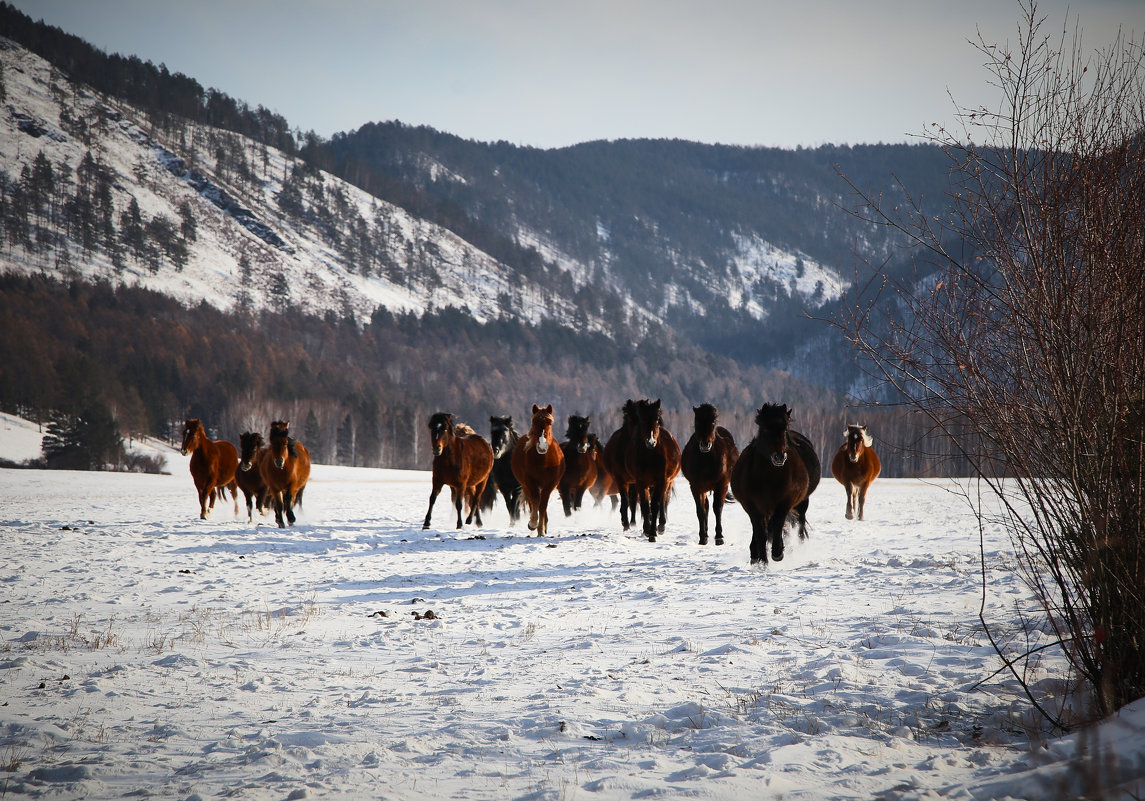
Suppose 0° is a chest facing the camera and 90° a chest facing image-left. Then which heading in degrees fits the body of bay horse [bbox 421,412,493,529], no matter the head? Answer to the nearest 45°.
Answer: approximately 45°

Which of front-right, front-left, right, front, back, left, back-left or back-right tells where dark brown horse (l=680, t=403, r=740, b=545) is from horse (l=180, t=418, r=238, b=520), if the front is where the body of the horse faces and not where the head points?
left

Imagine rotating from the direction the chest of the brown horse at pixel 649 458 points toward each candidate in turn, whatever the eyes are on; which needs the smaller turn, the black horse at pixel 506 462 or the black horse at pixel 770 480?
the black horse at pixel 770 480

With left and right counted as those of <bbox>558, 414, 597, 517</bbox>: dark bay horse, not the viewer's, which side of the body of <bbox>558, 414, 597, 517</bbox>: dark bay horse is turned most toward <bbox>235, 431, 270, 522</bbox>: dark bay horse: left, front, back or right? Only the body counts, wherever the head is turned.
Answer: right
